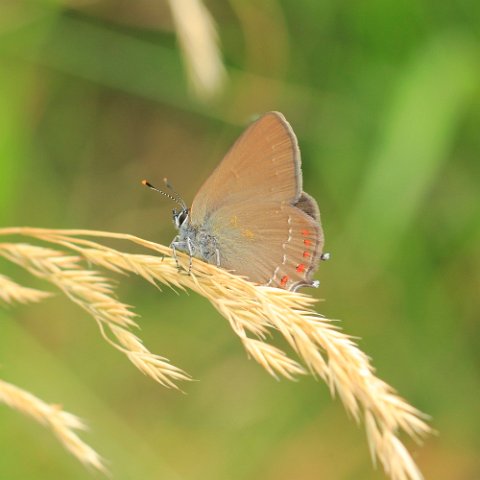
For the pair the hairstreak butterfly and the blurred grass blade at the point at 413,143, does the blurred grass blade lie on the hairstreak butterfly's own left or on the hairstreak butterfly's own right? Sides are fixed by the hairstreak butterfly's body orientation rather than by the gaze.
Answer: on the hairstreak butterfly's own right

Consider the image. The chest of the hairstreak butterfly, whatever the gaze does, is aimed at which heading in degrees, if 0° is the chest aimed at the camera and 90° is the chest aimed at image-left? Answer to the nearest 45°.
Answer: approximately 90°

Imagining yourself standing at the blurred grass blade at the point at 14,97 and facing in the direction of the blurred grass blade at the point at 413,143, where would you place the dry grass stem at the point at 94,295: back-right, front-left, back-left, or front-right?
front-right

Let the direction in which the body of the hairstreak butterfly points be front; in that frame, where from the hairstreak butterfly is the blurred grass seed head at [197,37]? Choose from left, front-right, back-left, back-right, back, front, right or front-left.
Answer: front-right

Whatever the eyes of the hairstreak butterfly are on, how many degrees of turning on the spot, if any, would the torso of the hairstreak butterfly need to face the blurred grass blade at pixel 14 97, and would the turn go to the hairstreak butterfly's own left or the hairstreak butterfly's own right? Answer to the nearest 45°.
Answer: approximately 45° to the hairstreak butterfly's own right

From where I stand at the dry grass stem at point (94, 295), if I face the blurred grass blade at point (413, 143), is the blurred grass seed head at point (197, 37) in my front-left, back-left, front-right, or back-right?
front-left

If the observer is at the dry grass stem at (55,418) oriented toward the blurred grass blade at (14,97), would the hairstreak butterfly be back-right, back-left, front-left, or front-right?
front-right

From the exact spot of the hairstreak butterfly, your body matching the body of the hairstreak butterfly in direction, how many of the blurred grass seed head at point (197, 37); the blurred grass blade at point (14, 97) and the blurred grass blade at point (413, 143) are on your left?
0

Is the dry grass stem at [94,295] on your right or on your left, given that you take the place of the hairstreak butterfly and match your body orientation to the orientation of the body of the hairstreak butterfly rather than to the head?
on your left
